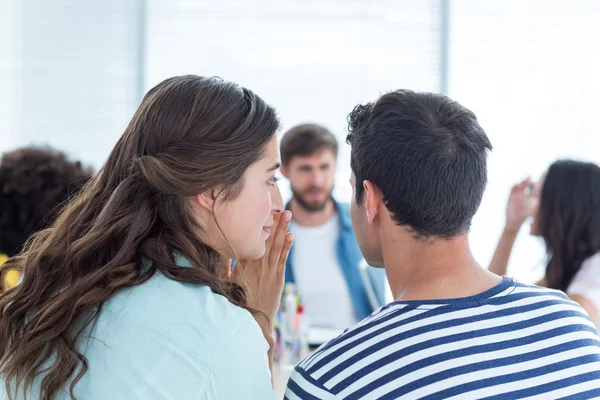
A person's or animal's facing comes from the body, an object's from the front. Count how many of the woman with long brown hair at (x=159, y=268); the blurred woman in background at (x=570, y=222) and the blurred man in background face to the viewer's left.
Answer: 1

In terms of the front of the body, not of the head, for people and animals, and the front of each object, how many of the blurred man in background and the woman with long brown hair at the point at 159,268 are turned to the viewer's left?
0

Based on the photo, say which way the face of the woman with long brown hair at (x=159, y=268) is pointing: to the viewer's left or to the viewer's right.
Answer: to the viewer's right

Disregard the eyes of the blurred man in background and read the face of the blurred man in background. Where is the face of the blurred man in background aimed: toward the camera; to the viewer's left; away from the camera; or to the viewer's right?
toward the camera

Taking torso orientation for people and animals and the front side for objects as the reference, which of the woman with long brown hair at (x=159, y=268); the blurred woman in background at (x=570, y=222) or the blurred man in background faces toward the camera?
the blurred man in background

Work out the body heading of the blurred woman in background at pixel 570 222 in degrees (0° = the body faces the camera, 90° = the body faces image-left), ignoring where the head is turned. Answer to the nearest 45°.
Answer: approximately 90°

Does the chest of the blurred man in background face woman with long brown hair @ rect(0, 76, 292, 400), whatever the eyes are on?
yes

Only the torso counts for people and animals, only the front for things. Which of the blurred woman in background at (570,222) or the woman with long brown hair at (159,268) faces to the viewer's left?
the blurred woman in background

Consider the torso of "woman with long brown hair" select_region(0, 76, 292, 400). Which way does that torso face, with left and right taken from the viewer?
facing away from the viewer and to the right of the viewer

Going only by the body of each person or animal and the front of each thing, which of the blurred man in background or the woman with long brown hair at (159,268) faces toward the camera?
the blurred man in background

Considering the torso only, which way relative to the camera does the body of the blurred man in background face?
toward the camera

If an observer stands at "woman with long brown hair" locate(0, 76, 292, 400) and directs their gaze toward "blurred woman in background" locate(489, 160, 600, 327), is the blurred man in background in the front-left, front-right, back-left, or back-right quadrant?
front-left

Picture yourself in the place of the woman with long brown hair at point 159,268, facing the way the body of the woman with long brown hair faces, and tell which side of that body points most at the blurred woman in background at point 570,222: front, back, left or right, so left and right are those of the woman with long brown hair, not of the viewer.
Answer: front

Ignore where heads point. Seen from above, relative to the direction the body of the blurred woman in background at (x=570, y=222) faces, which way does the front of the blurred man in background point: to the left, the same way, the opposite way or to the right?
to the left
